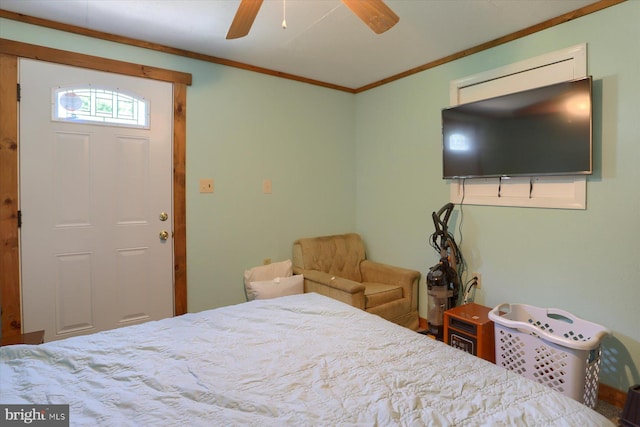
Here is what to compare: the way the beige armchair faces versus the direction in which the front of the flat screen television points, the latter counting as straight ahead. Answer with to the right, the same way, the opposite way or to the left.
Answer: to the left

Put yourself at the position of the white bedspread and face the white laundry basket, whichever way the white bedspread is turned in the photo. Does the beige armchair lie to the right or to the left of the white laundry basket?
left

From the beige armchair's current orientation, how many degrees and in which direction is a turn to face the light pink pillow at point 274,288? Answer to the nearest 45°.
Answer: approximately 90° to its right

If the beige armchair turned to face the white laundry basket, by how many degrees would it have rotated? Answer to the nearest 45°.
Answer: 0° — it already faces it

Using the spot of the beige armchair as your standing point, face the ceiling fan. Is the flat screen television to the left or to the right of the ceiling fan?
left

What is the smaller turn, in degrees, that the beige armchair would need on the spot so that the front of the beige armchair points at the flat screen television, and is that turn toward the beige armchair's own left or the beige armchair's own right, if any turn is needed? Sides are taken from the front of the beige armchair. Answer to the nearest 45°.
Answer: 0° — it already faces it

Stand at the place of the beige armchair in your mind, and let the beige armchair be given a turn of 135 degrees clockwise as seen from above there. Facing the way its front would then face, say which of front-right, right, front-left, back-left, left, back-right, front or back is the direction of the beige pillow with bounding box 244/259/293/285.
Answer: front

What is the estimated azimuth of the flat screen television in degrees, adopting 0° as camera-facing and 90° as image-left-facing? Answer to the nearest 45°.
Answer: approximately 45°
